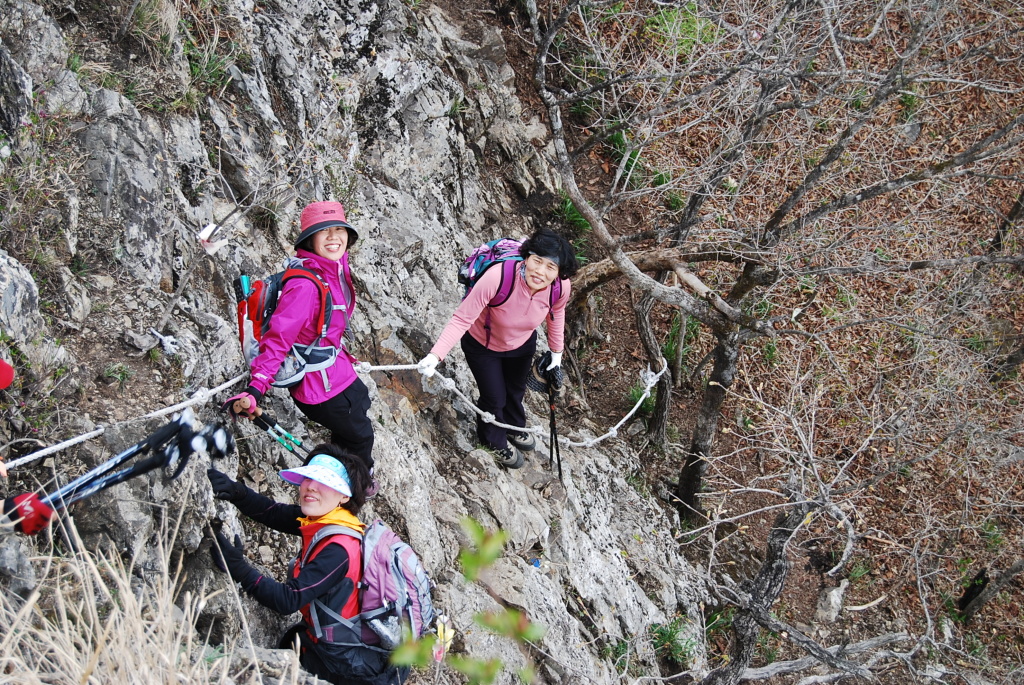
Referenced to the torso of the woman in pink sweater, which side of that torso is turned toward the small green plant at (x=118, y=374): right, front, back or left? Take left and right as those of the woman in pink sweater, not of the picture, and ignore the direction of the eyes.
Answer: right

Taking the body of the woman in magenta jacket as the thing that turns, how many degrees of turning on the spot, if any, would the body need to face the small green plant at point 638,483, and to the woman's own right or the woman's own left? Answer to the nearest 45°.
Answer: approximately 90° to the woman's own left

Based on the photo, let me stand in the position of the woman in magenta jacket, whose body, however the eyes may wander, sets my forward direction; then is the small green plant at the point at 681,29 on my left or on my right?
on my left
